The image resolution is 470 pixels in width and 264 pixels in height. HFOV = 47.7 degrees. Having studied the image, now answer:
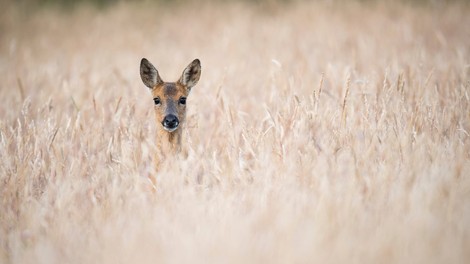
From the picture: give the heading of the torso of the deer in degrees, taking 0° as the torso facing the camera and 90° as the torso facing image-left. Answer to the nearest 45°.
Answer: approximately 0°
